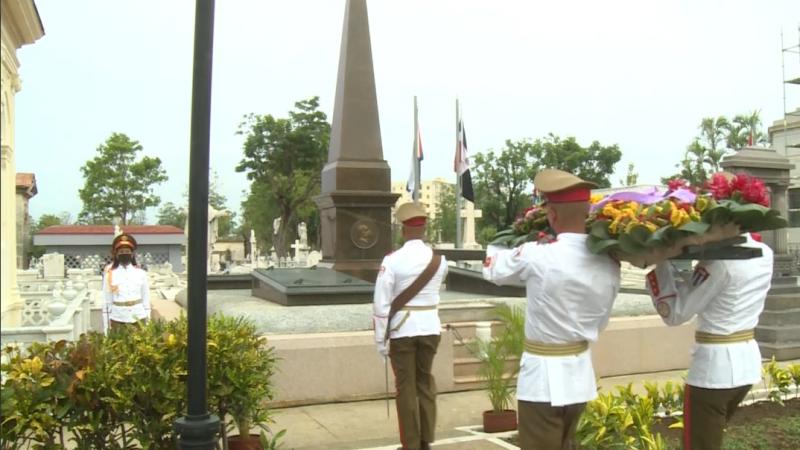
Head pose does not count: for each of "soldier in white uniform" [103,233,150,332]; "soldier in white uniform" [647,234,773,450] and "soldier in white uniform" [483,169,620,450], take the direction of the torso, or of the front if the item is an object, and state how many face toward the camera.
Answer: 1

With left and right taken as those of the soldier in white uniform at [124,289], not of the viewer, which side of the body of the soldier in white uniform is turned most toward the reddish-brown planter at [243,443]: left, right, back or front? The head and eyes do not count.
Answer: front

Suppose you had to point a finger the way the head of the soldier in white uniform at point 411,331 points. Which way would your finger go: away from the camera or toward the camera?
away from the camera

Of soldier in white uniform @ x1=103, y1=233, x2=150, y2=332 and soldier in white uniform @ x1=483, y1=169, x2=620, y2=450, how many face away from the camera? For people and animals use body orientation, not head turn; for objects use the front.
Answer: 1

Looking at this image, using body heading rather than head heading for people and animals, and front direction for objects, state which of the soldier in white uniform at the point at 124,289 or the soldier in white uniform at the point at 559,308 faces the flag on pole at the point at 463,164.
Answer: the soldier in white uniform at the point at 559,308

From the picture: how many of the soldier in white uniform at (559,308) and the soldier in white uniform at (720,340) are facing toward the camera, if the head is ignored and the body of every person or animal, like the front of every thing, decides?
0

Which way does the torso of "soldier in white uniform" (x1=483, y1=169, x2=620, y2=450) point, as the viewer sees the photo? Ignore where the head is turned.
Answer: away from the camera

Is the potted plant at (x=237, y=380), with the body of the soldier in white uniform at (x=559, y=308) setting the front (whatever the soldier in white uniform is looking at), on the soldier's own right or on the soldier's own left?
on the soldier's own left

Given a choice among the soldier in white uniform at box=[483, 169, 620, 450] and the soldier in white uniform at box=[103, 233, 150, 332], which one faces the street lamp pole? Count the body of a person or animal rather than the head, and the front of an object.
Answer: the soldier in white uniform at box=[103, 233, 150, 332]

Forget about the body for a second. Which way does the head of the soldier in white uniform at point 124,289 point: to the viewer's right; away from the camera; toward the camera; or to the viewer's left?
toward the camera

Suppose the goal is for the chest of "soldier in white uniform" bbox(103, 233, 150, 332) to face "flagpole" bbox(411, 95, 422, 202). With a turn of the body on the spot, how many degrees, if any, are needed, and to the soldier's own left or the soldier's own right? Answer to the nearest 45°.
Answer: approximately 135° to the soldier's own left

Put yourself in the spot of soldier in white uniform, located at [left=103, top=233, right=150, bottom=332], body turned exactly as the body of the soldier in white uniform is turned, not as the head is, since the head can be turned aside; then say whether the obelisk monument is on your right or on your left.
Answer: on your left

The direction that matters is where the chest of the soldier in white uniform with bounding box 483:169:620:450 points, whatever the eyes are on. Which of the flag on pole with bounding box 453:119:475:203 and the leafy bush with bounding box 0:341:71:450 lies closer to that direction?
the flag on pole

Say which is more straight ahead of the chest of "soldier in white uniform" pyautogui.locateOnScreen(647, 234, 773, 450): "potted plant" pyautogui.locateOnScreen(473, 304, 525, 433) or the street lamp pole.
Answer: the potted plant

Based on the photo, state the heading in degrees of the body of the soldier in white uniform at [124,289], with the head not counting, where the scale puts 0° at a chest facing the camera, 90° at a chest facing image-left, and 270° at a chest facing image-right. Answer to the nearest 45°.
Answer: approximately 0°

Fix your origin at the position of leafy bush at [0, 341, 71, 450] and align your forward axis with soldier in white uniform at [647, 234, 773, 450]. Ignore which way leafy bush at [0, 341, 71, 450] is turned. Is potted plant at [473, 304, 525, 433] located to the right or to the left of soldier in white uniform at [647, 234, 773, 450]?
left

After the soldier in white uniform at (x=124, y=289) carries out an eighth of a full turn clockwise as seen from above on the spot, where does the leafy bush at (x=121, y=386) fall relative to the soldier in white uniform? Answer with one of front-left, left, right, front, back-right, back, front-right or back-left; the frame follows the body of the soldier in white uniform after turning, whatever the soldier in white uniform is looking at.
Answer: front-left

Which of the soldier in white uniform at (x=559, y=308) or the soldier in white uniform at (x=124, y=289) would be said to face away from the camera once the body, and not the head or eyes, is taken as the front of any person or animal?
the soldier in white uniform at (x=559, y=308)

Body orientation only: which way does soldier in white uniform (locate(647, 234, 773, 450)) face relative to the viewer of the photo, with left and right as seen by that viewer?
facing away from the viewer and to the left of the viewer

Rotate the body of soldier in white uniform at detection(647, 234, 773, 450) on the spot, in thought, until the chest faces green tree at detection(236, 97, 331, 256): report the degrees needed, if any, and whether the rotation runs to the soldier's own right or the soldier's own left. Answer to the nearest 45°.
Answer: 0° — they already face it

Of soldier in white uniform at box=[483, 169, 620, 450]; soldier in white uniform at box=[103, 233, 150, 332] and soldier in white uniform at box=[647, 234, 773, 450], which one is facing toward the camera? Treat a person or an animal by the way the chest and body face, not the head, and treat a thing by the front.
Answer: soldier in white uniform at box=[103, 233, 150, 332]
